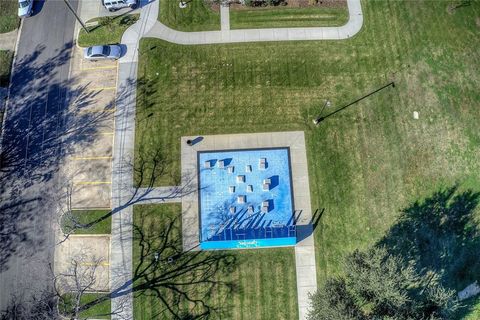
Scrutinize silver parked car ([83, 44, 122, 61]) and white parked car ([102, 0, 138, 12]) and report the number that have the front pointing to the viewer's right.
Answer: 2

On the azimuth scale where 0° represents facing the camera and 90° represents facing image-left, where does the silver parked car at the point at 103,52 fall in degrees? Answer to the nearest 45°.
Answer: approximately 270°

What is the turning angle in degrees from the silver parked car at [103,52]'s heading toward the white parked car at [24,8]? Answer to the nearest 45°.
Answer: approximately 180°

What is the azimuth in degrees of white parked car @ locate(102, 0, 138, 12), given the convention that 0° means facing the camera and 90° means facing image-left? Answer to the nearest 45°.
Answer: approximately 270°

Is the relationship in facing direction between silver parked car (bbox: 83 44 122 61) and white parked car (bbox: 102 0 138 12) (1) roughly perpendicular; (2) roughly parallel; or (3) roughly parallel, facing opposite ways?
roughly parallel

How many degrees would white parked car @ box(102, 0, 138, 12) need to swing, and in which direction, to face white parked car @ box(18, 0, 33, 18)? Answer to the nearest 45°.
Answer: approximately 180°
